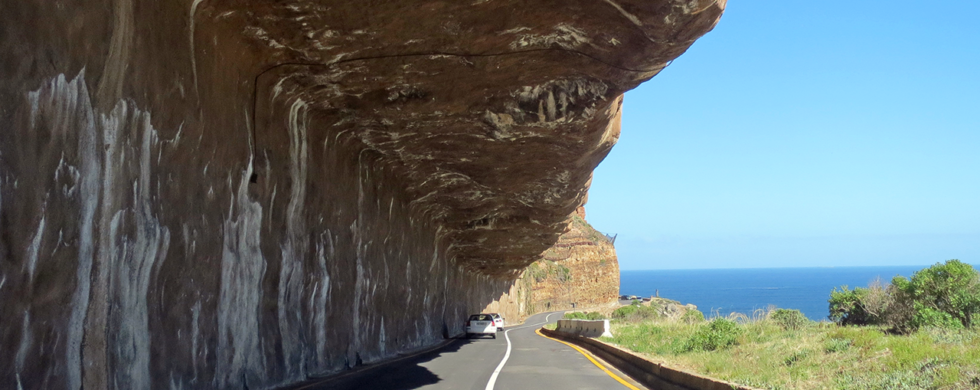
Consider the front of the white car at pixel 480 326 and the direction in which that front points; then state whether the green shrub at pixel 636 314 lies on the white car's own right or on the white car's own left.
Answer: on the white car's own right

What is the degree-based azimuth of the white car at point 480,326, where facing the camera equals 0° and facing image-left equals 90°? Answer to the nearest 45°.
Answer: approximately 180°

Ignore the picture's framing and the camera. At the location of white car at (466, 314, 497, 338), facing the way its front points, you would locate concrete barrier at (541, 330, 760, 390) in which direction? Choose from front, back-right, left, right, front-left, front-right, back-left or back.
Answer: back

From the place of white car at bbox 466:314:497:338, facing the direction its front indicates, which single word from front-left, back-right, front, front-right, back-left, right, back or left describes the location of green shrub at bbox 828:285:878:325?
back-right

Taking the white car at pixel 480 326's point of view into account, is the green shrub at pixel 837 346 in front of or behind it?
behind

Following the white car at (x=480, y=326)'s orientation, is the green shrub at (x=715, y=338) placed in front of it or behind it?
behind

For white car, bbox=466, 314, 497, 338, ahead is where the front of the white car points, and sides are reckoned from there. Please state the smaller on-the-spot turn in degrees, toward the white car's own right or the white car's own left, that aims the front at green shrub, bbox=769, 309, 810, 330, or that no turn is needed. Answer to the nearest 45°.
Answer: approximately 135° to the white car's own right
